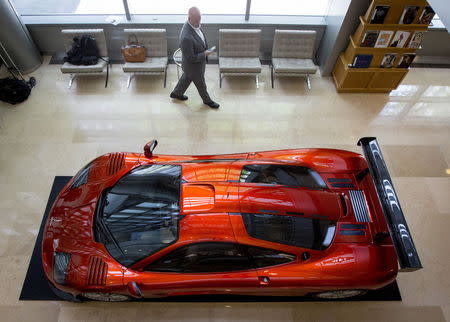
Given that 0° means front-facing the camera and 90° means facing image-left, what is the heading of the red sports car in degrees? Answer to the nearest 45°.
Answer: approximately 90°

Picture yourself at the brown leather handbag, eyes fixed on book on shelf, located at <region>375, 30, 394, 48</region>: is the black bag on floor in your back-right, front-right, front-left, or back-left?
back-right

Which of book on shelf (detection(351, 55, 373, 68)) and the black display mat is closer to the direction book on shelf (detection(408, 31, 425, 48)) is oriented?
the black display mat

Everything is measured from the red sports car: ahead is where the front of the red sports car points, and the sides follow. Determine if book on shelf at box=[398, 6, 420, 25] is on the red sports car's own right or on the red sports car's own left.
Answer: on the red sports car's own right

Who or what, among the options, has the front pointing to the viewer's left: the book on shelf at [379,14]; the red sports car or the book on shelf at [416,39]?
the red sports car

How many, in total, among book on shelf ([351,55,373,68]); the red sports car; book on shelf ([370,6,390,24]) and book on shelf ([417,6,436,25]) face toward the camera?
3
